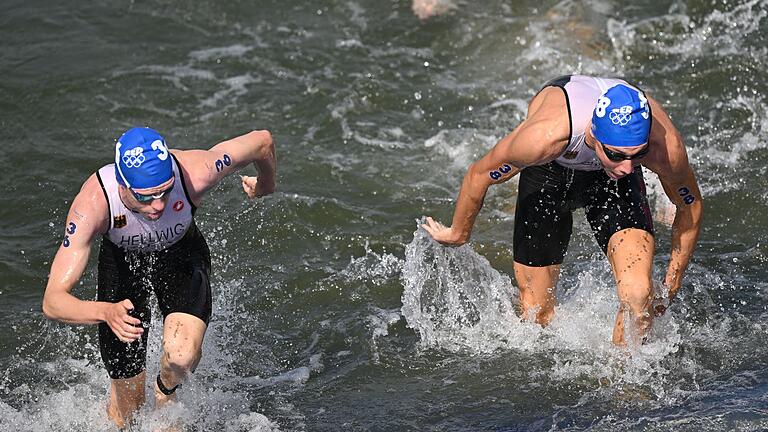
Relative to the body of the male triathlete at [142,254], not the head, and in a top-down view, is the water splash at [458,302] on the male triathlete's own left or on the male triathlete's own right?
on the male triathlete's own left

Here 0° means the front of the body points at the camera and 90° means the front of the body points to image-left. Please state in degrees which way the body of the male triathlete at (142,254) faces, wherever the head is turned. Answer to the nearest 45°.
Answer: approximately 0°

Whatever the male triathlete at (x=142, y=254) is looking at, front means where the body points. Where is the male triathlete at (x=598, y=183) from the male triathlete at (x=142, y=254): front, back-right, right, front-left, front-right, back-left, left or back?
left
